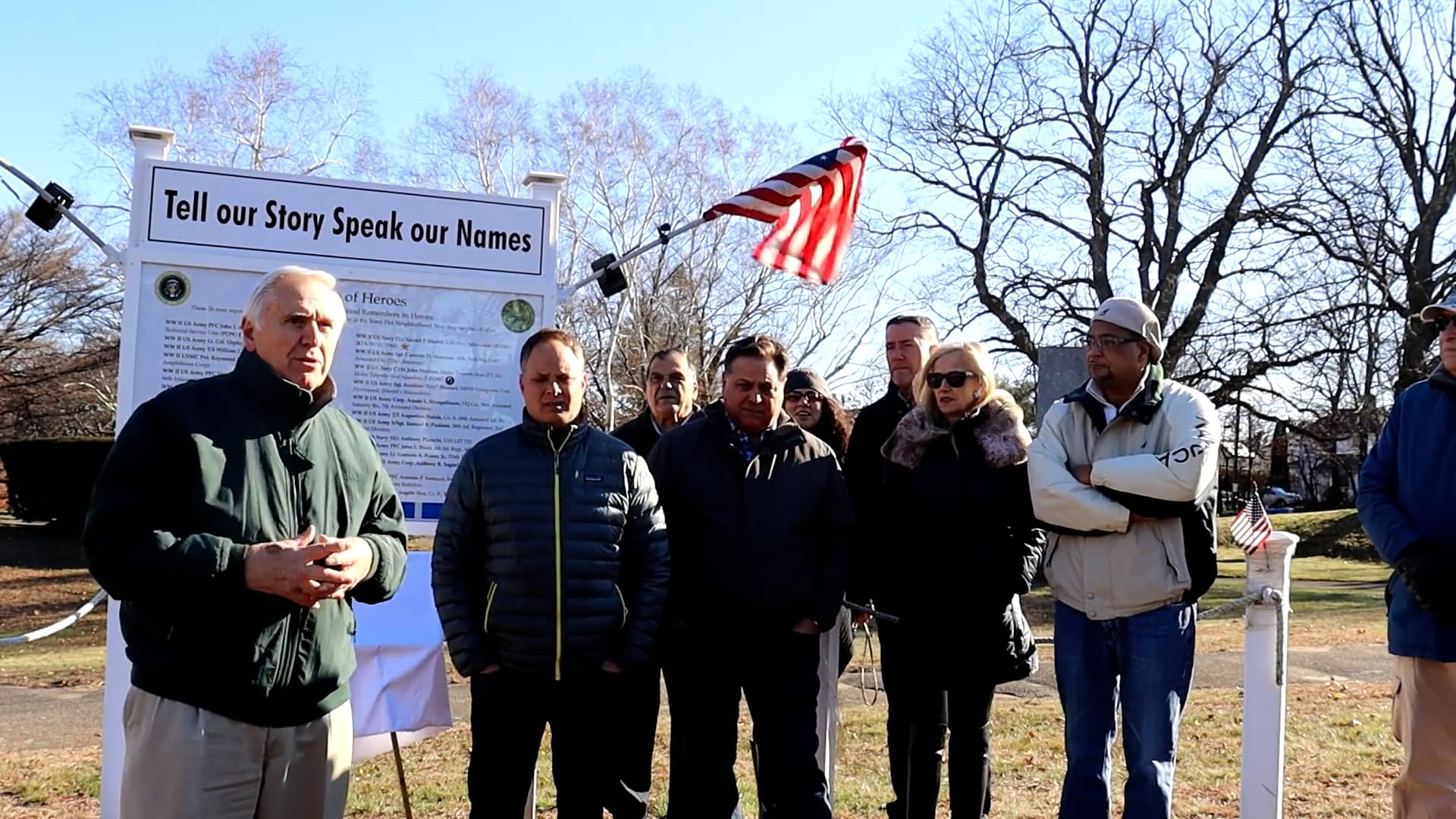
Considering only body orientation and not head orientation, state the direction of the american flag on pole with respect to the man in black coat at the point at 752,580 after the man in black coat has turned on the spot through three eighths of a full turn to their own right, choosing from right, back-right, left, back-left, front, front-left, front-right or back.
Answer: front-right

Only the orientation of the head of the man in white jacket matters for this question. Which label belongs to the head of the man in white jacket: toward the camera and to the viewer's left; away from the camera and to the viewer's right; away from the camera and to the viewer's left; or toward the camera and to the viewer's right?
toward the camera and to the viewer's left

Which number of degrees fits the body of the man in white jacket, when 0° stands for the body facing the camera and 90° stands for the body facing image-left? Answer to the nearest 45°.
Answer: approximately 45°

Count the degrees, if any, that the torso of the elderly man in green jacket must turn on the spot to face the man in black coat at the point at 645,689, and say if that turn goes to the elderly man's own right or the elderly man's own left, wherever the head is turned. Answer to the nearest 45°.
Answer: approximately 90° to the elderly man's own left

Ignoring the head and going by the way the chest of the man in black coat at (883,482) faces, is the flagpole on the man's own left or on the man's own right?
on the man's own right

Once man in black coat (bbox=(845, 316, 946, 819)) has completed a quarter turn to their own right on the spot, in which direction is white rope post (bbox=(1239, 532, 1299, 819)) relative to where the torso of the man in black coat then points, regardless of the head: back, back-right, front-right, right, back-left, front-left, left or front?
back-right

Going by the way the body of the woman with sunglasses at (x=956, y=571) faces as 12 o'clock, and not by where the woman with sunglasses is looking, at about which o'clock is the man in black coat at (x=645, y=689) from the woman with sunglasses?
The man in black coat is roughly at 2 o'clock from the woman with sunglasses.

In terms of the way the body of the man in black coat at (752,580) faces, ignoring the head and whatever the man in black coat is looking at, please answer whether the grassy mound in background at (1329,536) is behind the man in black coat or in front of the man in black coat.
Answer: behind

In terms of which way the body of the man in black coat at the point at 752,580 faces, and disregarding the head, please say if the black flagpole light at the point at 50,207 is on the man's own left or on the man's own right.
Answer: on the man's own right

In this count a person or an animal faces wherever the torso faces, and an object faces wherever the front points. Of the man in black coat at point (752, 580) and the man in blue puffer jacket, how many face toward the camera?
2

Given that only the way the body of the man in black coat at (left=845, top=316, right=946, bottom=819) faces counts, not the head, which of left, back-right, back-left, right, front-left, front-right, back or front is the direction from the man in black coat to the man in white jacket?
left

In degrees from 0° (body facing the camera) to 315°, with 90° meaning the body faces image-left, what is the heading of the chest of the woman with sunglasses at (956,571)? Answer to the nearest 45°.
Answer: approximately 45°

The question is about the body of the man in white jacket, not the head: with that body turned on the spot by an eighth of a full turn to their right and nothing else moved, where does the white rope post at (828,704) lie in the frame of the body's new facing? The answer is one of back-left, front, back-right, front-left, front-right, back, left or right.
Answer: front-right

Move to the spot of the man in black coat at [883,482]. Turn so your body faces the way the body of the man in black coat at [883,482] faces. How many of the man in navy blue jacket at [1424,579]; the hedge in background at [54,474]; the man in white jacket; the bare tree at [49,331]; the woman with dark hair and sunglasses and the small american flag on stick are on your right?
3
